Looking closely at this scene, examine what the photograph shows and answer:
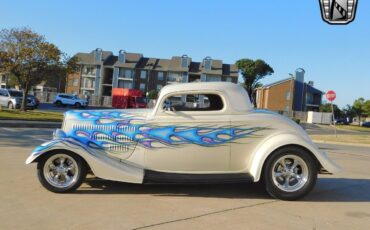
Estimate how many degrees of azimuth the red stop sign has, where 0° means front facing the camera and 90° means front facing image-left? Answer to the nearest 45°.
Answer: approximately 0°

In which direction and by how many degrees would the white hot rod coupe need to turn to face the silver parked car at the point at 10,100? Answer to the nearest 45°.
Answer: approximately 45° to its right

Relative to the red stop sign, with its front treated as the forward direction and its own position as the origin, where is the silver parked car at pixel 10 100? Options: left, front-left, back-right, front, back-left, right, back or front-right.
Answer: right

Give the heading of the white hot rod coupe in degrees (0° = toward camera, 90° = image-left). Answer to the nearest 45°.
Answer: approximately 90°

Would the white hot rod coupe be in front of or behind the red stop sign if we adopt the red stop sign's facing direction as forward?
in front

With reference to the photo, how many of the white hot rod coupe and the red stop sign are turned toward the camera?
1

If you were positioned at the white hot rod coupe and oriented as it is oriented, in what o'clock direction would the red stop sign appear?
The red stop sign is roughly at 4 o'clock from the white hot rod coupe.

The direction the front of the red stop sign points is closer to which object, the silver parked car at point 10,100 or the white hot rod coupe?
the white hot rod coupe

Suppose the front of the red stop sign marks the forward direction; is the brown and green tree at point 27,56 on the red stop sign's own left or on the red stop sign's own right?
on the red stop sign's own right

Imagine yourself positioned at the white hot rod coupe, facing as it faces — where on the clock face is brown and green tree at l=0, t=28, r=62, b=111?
The brown and green tree is roughly at 2 o'clock from the white hot rod coupe.

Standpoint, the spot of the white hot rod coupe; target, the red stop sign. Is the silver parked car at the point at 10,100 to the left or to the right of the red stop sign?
left

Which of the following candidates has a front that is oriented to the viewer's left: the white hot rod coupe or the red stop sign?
the white hot rod coupe

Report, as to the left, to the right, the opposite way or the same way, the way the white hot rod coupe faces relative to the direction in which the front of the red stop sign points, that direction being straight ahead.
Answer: to the right
